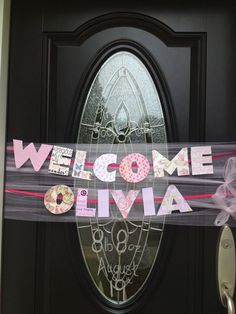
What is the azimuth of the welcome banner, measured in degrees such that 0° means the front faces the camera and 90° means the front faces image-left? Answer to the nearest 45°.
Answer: approximately 0°

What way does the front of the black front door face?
toward the camera
